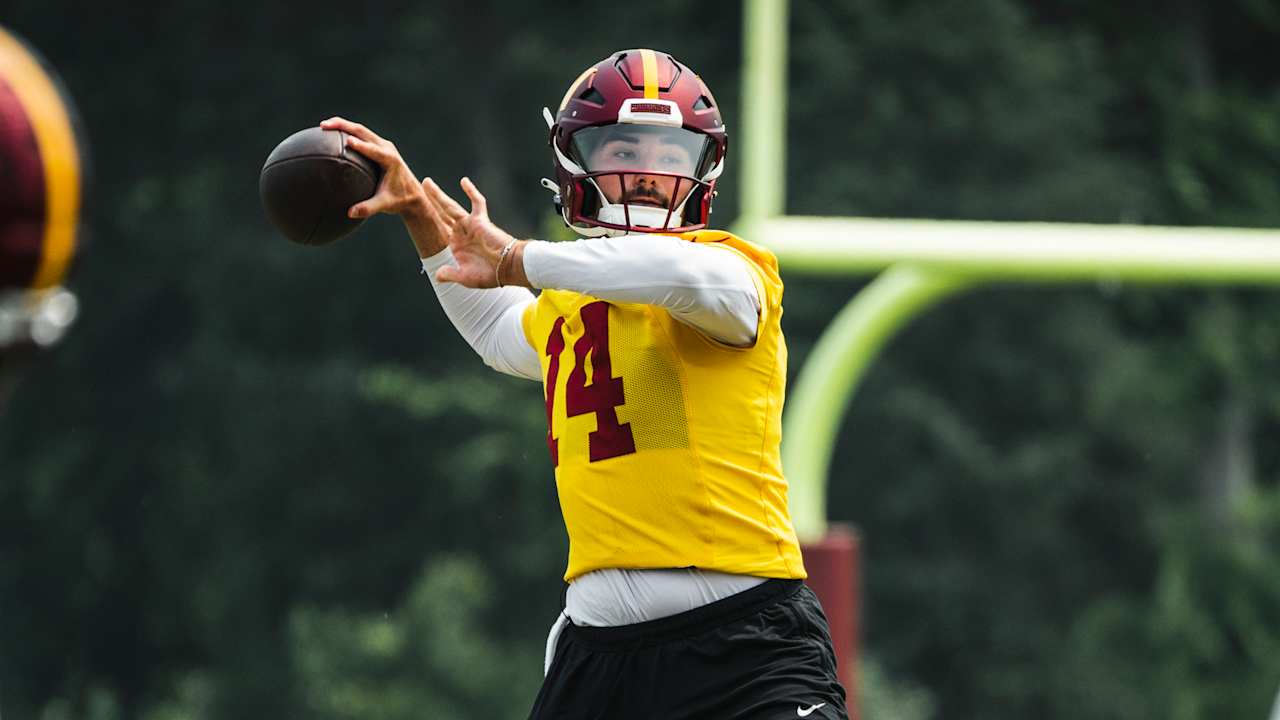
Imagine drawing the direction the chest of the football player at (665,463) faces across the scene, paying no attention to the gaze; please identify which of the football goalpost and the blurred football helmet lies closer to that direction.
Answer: the blurred football helmet

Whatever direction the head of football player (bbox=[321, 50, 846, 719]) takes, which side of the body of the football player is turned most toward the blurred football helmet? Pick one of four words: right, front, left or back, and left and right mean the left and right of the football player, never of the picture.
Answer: front

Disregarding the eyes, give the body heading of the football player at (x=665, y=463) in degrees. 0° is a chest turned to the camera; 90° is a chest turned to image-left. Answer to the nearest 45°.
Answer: approximately 45°

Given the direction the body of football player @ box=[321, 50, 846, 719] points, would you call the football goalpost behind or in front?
behind
